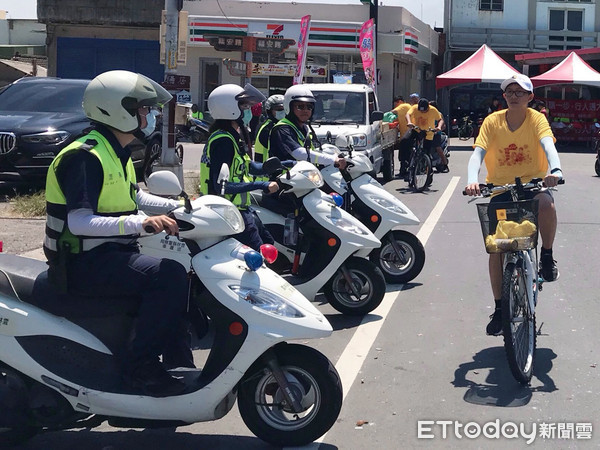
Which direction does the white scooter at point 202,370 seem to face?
to the viewer's right

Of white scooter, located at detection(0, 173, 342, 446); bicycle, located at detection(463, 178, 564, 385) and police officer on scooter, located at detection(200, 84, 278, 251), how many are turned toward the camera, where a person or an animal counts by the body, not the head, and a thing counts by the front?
1

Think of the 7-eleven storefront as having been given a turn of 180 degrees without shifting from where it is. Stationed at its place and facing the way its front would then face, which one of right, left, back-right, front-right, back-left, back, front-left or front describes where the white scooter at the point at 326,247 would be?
back

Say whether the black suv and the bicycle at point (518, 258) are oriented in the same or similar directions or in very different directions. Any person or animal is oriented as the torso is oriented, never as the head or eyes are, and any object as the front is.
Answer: same or similar directions

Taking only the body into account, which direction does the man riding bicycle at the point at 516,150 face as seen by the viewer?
toward the camera

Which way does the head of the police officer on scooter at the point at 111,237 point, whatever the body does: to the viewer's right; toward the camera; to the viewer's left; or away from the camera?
to the viewer's right

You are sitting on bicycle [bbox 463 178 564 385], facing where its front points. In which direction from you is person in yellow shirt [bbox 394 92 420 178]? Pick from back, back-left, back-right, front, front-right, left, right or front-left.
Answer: back

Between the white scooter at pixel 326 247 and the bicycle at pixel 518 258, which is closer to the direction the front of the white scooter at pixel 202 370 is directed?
the bicycle

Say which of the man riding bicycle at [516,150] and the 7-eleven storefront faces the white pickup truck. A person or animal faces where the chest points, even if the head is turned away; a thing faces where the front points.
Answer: the 7-eleven storefront

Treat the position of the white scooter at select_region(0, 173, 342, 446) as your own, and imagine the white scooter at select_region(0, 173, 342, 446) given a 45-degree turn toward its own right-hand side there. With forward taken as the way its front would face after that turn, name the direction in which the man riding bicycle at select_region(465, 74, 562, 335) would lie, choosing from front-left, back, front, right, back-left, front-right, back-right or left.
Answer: left

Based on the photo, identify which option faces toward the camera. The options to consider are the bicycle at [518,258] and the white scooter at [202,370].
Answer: the bicycle

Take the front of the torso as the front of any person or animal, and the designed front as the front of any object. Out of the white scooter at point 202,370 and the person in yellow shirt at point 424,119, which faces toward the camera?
the person in yellow shirt

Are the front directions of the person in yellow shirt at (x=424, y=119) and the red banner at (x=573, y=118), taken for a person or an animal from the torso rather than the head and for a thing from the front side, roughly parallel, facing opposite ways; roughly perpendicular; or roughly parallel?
roughly parallel

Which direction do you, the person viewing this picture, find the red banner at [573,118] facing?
facing the viewer

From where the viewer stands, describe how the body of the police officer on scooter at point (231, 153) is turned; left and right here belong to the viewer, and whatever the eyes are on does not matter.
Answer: facing to the right of the viewer

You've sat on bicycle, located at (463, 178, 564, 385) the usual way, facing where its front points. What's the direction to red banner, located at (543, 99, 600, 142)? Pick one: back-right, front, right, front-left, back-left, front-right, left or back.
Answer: back

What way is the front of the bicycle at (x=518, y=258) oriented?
toward the camera

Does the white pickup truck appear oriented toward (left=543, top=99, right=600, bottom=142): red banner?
no

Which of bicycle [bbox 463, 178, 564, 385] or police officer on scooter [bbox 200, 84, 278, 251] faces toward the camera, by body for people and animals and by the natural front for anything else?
the bicycle
